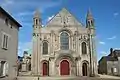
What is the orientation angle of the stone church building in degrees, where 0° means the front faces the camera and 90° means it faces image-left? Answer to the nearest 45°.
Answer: approximately 0°

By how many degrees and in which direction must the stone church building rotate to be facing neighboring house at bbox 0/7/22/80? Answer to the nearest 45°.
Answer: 0° — it already faces it
